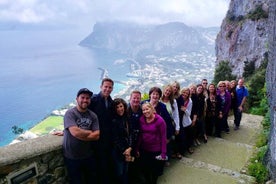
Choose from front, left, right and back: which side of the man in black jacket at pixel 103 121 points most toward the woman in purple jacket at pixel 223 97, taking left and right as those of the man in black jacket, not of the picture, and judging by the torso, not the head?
left

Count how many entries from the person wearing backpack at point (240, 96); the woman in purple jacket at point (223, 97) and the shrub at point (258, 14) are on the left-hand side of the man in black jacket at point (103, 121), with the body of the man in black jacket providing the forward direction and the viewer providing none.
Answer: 3

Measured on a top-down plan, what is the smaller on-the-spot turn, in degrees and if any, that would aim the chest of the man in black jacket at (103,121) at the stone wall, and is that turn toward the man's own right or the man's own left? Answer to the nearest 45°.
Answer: approximately 90° to the man's own right

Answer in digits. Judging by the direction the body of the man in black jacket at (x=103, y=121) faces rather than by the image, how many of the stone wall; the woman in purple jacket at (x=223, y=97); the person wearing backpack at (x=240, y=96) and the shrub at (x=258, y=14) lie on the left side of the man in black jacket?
3

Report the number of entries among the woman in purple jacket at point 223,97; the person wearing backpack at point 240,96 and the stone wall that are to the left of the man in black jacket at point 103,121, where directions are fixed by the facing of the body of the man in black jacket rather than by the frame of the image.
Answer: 2

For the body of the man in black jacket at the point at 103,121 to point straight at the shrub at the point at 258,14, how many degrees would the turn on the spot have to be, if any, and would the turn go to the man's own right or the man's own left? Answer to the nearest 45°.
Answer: approximately 90° to the man's own left

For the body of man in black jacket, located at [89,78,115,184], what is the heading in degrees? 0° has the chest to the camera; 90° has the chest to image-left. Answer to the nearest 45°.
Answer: approximately 315°
